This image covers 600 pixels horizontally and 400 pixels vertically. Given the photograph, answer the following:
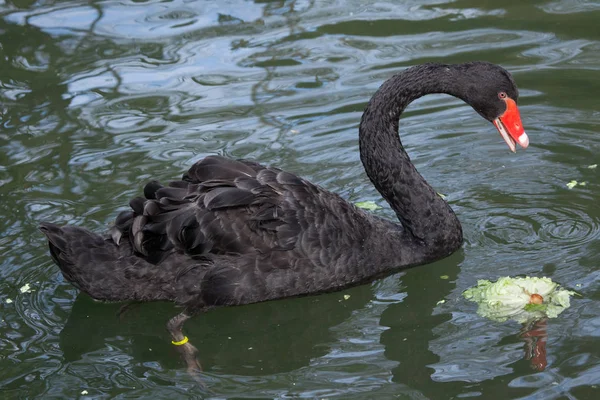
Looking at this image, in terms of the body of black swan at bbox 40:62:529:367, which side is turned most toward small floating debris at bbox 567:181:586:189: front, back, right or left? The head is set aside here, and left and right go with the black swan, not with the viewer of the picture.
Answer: front

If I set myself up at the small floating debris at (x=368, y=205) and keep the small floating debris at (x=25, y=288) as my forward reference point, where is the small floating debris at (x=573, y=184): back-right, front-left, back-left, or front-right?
back-left

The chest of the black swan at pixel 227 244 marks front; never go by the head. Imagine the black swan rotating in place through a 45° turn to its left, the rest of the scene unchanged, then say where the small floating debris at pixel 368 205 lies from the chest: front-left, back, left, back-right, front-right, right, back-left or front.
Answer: front

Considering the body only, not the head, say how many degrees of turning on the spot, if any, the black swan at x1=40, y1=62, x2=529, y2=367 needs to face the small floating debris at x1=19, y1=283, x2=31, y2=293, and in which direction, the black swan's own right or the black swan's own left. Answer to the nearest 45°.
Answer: approximately 180°

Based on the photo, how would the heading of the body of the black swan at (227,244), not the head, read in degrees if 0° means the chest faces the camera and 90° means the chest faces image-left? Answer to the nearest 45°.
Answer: approximately 270°

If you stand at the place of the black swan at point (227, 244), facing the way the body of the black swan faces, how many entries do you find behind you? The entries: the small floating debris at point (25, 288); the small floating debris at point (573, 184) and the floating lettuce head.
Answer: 1

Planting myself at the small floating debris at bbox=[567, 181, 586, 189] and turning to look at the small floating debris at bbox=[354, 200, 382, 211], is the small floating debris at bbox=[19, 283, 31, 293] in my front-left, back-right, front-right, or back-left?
front-left

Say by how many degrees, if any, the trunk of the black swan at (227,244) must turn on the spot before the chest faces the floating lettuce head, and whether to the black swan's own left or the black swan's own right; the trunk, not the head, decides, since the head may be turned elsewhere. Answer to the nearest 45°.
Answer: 0° — it already faces it
